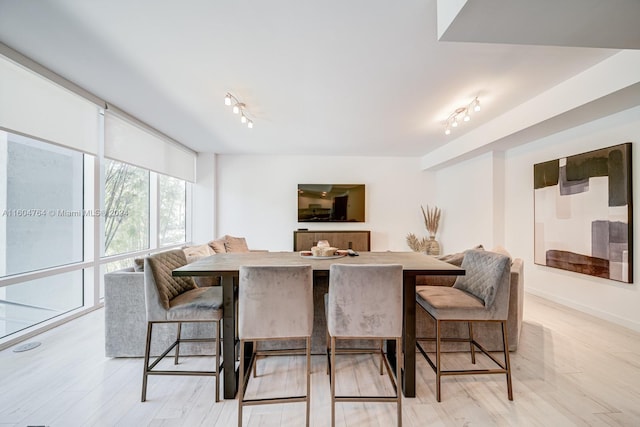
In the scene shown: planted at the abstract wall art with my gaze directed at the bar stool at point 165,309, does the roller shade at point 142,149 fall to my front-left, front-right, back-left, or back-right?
front-right

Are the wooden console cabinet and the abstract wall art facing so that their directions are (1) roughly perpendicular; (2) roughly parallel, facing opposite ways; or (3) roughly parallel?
roughly perpendicular

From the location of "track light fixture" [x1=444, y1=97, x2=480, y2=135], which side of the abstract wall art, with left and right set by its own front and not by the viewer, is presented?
front

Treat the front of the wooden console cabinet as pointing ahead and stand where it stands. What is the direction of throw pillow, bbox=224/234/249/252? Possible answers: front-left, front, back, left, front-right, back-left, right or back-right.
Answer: front-right

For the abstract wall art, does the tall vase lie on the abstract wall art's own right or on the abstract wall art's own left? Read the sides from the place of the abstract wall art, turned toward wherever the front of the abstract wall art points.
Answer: on the abstract wall art's own right

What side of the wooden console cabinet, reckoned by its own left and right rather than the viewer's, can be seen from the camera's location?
front

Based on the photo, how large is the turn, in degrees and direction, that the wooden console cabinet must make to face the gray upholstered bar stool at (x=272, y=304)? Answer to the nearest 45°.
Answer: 0° — it already faces it

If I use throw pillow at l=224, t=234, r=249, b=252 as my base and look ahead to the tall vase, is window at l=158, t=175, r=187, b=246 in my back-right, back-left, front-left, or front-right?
back-left

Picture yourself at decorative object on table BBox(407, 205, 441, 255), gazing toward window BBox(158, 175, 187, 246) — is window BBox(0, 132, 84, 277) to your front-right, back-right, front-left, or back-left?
front-left

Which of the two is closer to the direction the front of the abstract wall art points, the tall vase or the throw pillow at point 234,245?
the throw pillow

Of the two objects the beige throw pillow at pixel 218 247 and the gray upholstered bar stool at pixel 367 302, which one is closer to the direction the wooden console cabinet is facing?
the gray upholstered bar stool

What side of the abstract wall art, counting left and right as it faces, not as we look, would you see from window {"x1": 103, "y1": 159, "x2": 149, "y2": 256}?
front

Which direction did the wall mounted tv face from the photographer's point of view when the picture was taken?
facing the viewer

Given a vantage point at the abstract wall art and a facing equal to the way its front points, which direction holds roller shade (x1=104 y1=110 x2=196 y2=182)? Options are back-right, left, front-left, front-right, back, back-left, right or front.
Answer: front

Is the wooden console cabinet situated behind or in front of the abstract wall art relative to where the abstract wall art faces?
in front

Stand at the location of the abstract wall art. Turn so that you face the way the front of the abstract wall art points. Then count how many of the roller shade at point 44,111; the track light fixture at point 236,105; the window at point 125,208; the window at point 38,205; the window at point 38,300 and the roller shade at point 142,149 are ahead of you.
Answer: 6

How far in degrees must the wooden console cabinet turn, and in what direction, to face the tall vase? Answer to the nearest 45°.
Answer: approximately 90° to its left
